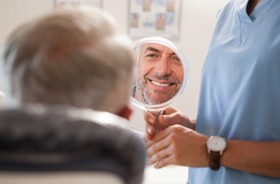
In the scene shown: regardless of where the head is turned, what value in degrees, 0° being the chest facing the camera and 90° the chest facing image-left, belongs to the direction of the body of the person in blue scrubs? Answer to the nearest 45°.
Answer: approximately 45°

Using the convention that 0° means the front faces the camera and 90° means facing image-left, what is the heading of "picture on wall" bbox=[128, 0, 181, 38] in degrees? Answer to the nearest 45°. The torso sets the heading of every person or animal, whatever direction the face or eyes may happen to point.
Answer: approximately 0°
